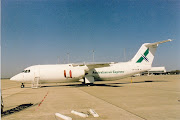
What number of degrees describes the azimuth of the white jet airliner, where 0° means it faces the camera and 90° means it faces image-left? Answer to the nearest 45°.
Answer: approximately 90°
